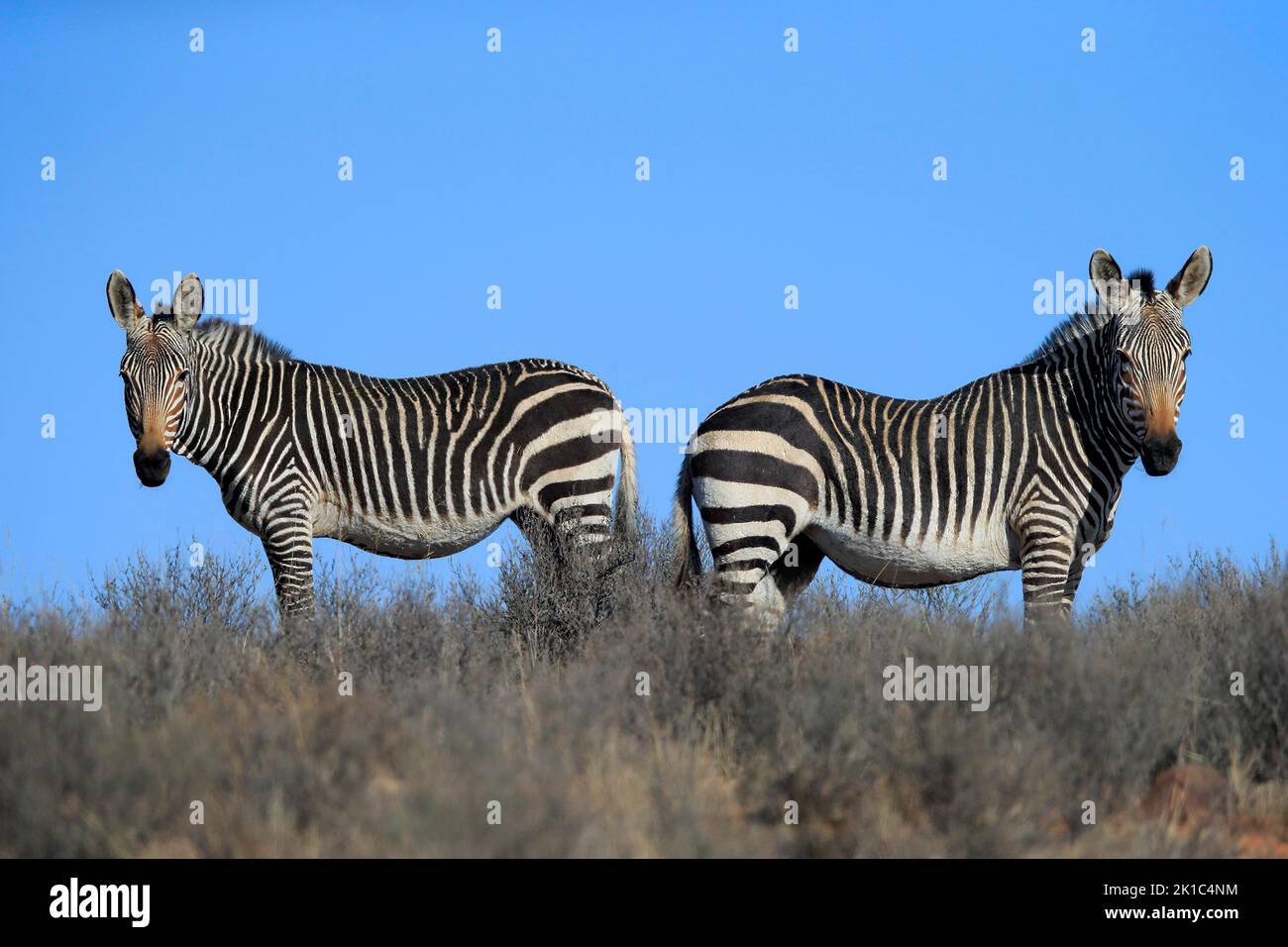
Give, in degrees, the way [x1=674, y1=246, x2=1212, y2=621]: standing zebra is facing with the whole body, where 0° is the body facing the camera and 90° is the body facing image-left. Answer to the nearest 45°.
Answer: approximately 270°

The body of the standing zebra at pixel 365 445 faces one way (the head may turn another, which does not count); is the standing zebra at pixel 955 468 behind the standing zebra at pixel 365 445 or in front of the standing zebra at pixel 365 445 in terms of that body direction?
behind

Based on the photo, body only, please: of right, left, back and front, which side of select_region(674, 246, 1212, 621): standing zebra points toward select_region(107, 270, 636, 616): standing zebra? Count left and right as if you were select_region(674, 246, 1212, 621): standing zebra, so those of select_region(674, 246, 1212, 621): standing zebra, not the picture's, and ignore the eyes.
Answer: back

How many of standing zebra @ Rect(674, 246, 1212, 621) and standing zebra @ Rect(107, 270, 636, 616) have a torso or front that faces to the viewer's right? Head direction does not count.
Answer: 1

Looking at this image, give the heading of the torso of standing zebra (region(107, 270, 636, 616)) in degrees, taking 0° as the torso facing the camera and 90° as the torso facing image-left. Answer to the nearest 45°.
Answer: approximately 90°

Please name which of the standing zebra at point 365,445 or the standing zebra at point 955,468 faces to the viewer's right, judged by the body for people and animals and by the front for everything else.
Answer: the standing zebra at point 955,468

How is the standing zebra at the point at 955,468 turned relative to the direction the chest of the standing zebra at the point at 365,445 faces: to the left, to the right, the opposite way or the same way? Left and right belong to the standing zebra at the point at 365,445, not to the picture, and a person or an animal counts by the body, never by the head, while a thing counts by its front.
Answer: the opposite way
